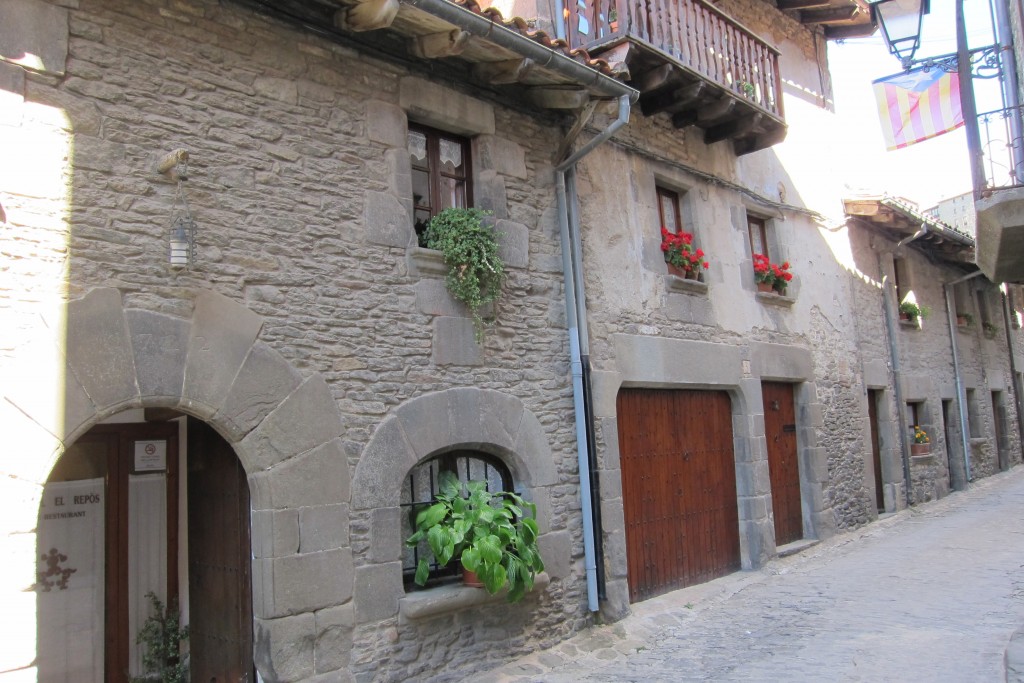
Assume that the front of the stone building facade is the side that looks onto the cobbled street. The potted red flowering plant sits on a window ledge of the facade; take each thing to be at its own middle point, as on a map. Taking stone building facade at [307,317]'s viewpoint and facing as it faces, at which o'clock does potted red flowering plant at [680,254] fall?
The potted red flowering plant is roughly at 9 o'clock from the stone building facade.

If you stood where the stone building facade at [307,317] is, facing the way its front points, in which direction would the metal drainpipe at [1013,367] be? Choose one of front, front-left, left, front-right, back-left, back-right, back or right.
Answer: left

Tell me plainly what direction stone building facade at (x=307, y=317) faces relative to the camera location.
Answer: facing the viewer and to the right of the viewer

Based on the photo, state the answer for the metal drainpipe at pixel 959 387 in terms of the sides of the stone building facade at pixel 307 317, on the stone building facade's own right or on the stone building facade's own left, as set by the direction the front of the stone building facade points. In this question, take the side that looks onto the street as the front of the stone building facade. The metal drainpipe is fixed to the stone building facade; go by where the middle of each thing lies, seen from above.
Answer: on the stone building facade's own left

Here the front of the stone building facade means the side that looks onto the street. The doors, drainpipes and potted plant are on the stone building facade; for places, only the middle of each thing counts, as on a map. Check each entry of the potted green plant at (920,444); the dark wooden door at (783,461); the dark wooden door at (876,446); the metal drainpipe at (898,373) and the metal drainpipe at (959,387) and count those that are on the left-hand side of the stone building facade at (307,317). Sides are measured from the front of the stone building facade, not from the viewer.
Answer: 5

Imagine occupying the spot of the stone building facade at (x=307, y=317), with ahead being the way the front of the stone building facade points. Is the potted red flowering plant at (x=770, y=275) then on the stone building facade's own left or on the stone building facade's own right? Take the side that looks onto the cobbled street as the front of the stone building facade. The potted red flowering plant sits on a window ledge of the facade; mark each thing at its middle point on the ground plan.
on the stone building facade's own left

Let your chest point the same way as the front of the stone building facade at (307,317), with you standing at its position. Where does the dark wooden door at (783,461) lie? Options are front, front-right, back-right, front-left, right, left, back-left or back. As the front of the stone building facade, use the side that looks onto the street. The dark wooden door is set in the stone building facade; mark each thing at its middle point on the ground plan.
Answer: left

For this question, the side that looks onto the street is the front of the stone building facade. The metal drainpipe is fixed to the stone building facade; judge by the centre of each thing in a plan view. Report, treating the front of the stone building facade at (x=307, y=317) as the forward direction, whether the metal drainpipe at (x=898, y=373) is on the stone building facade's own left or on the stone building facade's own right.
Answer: on the stone building facade's own left
